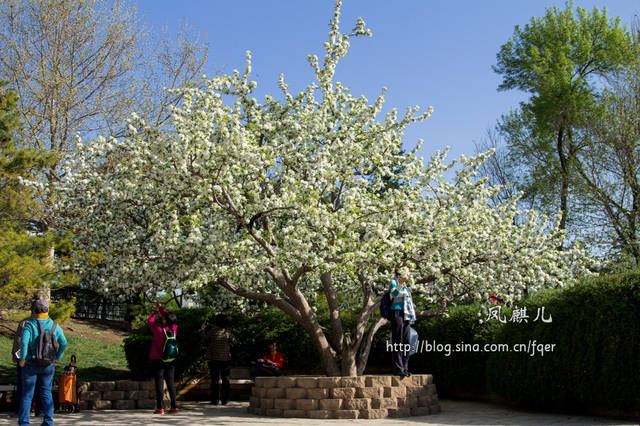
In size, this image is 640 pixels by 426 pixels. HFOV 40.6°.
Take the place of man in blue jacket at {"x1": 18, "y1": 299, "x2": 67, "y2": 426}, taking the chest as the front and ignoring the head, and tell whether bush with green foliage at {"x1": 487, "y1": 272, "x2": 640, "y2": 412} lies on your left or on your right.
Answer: on your right

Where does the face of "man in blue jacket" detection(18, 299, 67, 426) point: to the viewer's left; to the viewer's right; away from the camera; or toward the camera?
away from the camera

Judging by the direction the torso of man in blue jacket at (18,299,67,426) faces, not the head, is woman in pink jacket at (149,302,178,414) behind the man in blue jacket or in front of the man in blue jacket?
in front

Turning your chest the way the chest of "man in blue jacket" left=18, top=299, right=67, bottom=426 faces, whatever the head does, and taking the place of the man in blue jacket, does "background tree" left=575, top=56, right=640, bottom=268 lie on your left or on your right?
on your right

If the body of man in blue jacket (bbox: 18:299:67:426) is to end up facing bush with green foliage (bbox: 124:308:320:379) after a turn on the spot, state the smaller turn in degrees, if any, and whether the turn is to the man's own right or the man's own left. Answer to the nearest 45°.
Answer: approximately 45° to the man's own right

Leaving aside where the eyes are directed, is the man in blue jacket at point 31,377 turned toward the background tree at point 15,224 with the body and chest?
yes

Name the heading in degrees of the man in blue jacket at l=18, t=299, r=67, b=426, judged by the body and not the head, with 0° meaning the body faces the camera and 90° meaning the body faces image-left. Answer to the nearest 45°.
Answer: approximately 180°

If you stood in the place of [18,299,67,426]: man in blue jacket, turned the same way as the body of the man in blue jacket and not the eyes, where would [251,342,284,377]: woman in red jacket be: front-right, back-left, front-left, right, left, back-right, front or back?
front-right
